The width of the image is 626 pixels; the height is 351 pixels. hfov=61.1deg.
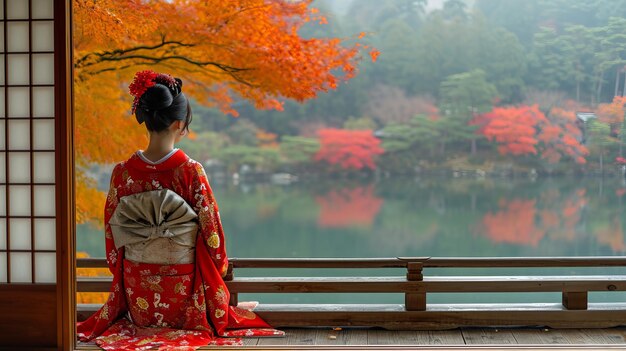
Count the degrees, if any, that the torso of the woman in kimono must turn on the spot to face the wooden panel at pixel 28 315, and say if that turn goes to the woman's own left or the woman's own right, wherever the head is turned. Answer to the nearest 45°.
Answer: approximately 90° to the woman's own left

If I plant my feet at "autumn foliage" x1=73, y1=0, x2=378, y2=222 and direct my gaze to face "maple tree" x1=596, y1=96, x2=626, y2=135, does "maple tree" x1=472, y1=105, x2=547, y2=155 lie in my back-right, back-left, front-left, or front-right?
front-left

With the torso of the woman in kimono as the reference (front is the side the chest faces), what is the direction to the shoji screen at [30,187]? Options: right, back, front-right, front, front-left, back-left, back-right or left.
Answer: left

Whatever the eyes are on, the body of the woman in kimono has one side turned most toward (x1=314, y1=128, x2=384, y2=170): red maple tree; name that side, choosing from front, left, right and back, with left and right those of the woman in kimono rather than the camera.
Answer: front

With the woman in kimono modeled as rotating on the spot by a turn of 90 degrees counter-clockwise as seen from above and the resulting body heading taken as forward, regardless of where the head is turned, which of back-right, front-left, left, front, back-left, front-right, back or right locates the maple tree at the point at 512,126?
back-right

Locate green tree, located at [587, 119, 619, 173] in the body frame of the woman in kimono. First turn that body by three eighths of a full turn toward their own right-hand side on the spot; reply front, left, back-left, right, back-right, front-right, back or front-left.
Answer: left

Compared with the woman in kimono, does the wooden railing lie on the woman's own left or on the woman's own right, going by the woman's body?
on the woman's own right

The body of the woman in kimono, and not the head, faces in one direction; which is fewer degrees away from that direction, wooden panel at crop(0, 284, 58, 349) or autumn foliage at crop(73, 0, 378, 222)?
the autumn foliage

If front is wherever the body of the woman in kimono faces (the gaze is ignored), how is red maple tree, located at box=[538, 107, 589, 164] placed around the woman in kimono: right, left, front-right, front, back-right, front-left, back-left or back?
front-right

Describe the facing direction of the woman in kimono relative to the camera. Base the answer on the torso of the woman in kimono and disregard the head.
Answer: away from the camera

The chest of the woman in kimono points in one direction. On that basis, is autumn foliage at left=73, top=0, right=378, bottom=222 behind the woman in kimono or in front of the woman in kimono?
in front
